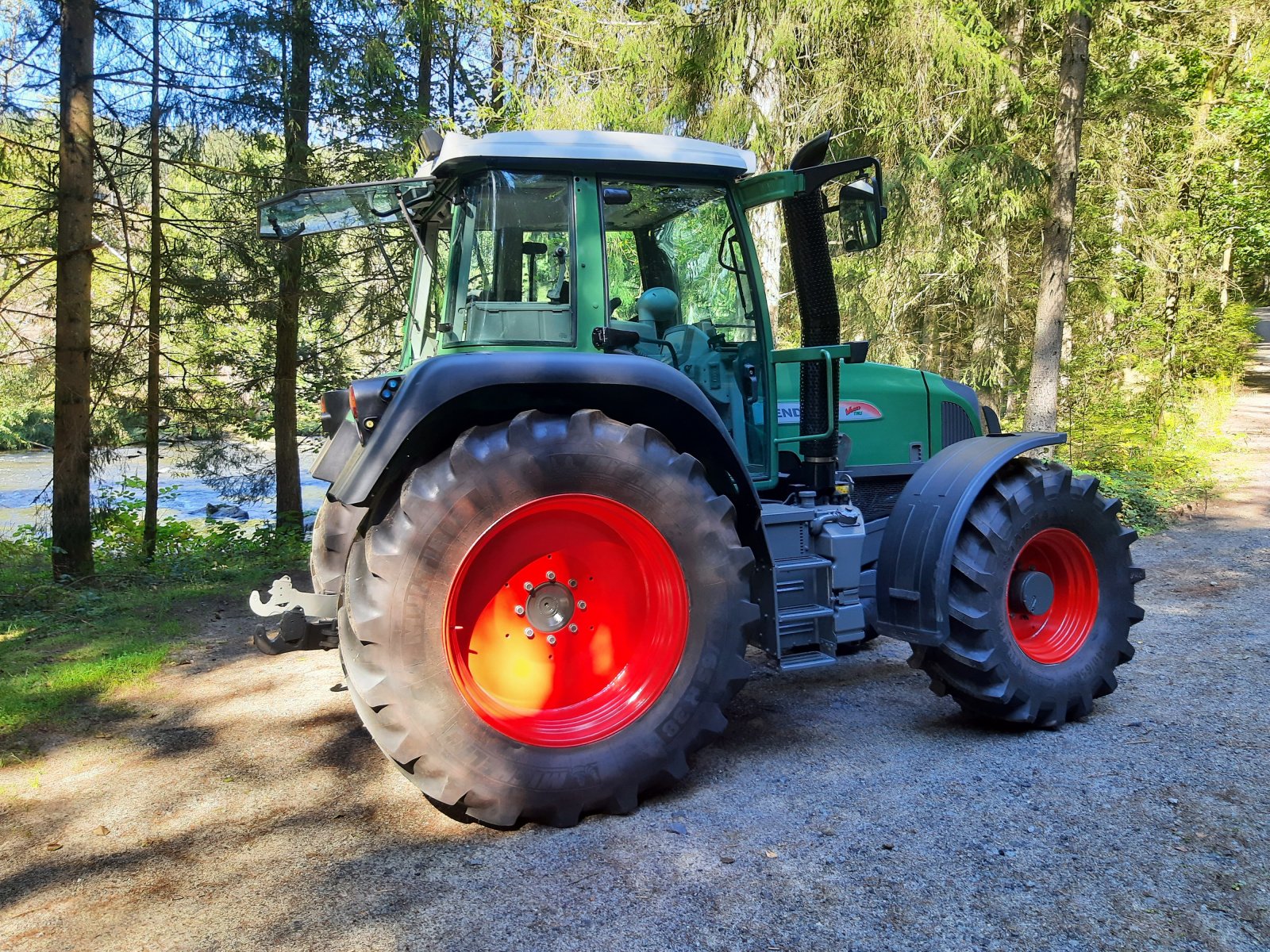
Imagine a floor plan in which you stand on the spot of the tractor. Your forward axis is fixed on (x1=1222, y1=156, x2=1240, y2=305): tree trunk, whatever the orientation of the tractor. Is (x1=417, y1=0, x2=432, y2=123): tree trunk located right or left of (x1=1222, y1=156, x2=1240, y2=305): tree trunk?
left

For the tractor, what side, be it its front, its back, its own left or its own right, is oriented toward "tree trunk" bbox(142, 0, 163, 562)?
left

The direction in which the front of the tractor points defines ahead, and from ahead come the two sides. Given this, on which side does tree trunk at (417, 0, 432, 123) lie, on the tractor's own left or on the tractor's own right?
on the tractor's own left

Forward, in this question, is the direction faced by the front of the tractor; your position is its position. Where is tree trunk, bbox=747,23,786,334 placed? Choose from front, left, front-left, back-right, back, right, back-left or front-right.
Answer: front-left

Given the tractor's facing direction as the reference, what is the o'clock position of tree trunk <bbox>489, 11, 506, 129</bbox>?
The tree trunk is roughly at 10 o'clock from the tractor.

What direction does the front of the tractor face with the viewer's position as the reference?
facing away from the viewer and to the right of the viewer

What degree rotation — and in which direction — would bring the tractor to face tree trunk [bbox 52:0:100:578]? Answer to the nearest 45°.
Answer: approximately 90° to its left
